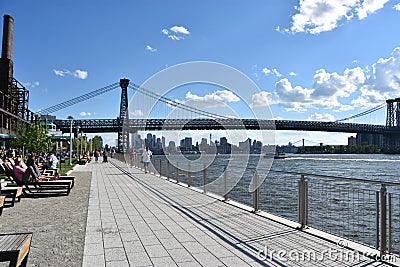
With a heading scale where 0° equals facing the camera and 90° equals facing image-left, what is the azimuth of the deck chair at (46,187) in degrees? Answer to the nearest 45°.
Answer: approximately 270°

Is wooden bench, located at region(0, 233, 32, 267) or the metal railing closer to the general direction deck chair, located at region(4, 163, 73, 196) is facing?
the metal railing

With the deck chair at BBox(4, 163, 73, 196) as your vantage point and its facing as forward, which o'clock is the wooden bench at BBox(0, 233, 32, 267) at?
The wooden bench is roughly at 3 o'clock from the deck chair.

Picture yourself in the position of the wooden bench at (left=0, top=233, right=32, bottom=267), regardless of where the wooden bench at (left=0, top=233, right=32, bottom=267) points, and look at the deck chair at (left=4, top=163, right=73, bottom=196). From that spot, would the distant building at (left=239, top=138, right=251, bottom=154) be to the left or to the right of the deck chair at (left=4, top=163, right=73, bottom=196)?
right

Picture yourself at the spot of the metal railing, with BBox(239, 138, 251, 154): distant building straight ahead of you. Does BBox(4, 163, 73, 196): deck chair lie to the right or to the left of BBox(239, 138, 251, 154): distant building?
left

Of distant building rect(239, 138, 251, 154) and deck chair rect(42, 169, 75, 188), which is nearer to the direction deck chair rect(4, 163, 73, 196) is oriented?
the distant building

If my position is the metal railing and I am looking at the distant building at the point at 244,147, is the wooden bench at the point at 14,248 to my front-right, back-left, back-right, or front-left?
back-left
